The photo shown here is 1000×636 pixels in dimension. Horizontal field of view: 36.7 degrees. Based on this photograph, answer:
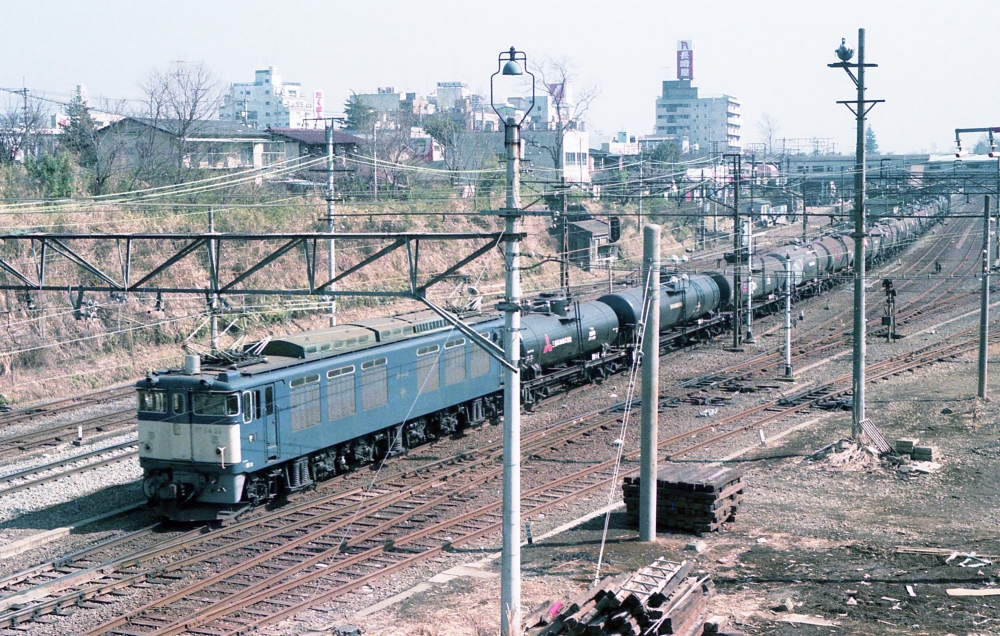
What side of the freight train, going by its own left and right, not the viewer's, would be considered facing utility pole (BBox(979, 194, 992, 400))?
left

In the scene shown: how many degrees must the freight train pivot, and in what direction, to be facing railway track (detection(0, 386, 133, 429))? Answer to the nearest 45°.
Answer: approximately 90° to its right

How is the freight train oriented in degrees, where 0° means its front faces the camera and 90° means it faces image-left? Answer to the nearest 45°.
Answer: approximately 45°

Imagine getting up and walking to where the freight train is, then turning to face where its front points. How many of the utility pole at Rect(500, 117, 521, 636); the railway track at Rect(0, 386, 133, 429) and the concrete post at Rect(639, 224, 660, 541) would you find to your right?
1

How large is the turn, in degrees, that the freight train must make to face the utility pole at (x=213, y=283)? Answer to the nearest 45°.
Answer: approximately 90° to its right

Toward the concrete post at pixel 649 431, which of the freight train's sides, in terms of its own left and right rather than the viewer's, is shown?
left
